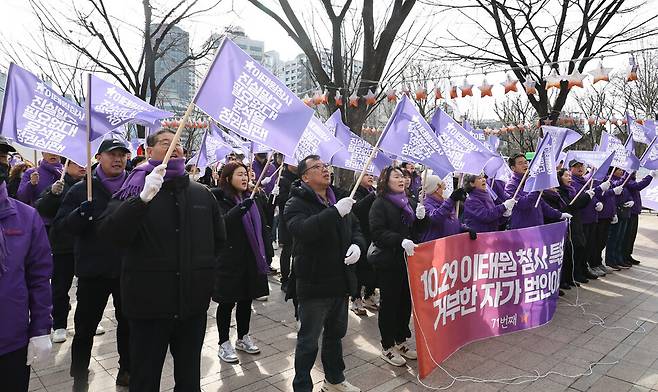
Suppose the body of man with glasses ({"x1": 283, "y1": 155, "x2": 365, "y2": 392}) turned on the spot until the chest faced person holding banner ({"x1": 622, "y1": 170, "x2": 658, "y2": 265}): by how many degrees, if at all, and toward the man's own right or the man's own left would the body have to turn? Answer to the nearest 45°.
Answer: approximately 90° to the man's own left

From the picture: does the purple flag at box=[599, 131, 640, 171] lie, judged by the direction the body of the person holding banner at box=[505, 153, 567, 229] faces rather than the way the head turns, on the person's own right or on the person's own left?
on the person's own left

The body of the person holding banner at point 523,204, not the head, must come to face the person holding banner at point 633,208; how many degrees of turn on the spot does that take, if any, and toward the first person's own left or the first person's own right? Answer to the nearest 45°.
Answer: approximately 90° to the first person's own left

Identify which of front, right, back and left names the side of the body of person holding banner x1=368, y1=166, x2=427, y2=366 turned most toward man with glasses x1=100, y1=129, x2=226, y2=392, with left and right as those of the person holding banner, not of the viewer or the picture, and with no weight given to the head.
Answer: right

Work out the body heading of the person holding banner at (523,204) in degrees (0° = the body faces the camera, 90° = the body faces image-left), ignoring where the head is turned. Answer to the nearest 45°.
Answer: approximately 315°

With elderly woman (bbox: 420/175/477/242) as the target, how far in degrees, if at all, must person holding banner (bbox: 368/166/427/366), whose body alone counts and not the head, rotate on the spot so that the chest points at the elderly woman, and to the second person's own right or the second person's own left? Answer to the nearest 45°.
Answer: approximately 90° to the second person's own left

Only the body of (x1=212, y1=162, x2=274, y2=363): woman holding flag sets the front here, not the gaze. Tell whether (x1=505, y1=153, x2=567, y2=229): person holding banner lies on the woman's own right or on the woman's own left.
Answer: on the woman's own left

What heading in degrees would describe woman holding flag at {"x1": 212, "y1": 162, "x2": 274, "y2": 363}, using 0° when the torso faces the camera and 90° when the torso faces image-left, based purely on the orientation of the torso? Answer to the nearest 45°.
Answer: approximately 315°

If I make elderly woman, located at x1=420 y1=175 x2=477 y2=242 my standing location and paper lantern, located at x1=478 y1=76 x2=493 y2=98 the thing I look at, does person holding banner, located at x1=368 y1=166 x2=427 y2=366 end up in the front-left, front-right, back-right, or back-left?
back-left
